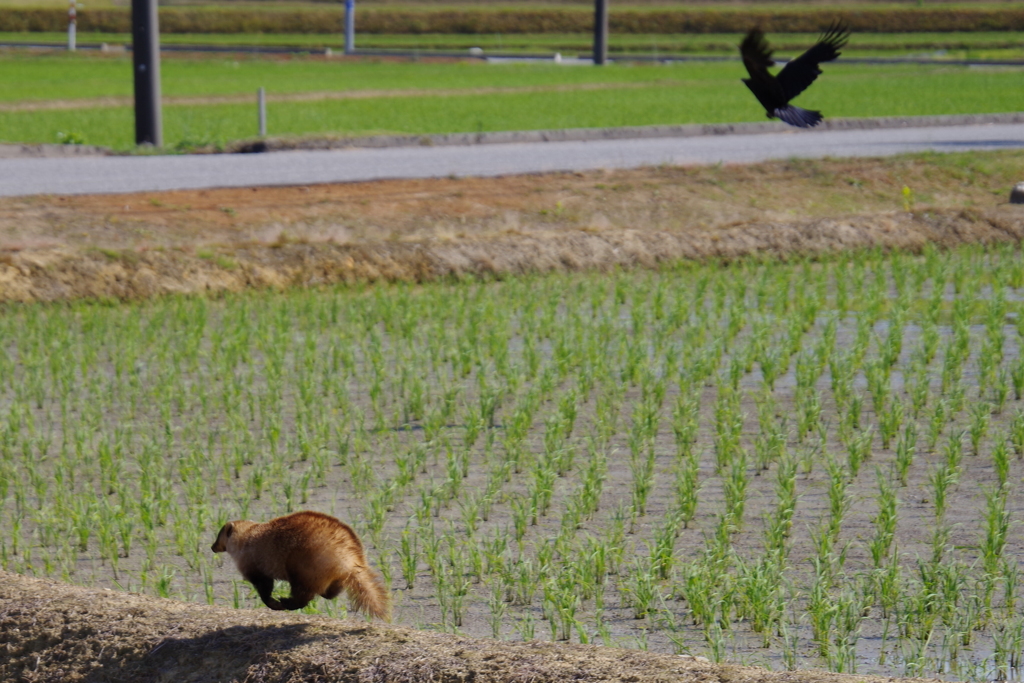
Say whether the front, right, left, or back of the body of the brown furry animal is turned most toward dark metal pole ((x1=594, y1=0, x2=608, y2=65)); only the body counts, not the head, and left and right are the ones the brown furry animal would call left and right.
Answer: right

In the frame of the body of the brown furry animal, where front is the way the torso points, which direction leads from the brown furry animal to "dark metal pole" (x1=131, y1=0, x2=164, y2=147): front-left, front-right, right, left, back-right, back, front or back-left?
right

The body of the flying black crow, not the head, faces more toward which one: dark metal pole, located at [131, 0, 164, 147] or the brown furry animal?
the dark metal pole

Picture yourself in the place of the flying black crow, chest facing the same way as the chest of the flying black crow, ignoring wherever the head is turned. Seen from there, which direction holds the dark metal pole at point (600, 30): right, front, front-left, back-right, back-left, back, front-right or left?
front-right

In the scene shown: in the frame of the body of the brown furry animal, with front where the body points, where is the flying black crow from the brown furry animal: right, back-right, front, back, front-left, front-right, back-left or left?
back-right

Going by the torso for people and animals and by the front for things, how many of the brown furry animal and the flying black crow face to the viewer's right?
0

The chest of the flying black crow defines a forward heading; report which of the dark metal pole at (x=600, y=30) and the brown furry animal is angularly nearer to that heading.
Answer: the dark metal pole

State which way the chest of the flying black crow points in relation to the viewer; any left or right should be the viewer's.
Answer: facing away from the viewer and to the left of the viewer

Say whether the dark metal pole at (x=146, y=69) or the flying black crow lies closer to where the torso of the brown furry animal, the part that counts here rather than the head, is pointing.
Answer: the dark metal pole

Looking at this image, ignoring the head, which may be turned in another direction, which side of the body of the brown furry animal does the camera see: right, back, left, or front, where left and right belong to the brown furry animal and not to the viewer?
left

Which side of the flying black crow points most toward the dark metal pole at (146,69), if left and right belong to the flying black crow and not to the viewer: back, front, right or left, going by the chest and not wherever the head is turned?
front

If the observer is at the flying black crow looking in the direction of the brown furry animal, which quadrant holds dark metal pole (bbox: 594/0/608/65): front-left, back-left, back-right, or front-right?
back-right

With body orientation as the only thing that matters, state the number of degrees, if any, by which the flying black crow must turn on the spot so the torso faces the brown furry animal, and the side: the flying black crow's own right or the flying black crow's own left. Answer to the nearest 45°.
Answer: approximately 135° to the flying black crow's own left
